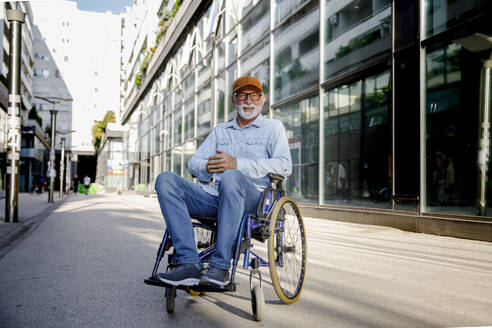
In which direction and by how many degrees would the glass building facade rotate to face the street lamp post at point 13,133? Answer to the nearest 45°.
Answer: approximately 45° to its right

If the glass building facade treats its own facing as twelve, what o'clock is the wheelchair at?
The wheelchair is roughly at 11 o'clock from the glass building facade.

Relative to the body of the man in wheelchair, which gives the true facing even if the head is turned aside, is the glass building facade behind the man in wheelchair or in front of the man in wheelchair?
behind

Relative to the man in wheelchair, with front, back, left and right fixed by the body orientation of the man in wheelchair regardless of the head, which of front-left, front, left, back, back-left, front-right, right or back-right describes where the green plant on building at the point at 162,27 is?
back-right

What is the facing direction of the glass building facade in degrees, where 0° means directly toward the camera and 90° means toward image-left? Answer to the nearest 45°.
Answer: approximately 45°

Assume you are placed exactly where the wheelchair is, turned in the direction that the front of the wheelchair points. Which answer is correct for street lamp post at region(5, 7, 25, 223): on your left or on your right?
on your right

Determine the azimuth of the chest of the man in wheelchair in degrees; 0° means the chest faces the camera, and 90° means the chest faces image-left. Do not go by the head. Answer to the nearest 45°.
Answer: approximately 45°

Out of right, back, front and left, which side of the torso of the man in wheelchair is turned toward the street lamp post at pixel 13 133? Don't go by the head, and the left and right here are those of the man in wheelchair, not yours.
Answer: right

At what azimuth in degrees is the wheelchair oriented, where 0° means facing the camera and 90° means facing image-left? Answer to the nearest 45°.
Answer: approximately 45°
